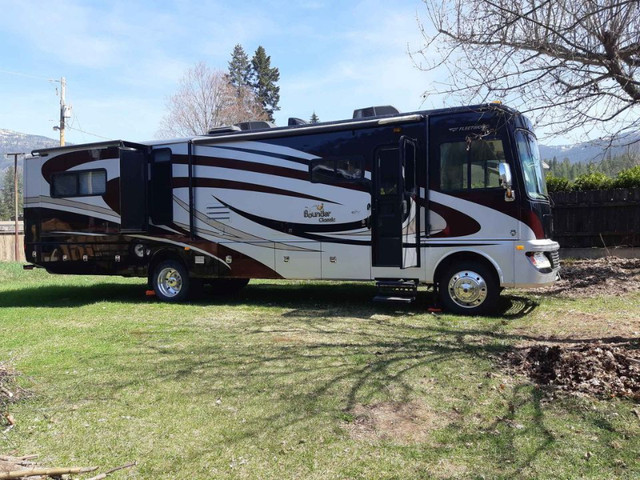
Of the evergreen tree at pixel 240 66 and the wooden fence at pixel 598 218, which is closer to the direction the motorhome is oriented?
the wooden fence

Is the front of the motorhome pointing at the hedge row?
no

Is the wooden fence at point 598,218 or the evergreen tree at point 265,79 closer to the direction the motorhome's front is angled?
the wooden fence

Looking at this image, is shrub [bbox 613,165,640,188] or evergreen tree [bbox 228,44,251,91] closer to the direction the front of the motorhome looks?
the shrub

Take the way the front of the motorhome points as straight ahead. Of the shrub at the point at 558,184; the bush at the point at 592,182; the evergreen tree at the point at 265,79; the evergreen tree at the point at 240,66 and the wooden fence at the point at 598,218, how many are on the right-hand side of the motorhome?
0

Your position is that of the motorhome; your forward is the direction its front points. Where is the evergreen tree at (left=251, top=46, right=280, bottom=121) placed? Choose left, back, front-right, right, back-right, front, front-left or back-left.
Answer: back-left

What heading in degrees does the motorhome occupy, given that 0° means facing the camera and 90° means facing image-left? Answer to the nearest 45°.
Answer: approximately 315°

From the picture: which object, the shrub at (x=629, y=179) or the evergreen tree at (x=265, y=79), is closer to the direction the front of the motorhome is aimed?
the shrub

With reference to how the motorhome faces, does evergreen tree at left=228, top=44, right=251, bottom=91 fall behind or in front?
behind

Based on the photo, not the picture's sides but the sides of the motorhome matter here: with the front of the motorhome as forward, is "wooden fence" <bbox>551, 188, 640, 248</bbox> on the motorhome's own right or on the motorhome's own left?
on the motorhome's own left

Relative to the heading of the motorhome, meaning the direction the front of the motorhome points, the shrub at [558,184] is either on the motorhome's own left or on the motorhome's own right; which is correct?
on the motorhome's own left

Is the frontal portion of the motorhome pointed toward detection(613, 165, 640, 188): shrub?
no

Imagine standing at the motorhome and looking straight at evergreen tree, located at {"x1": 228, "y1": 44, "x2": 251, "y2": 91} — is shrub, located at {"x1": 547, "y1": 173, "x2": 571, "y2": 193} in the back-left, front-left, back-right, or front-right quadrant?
front-right

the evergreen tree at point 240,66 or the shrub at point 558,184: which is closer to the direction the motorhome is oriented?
the shrub

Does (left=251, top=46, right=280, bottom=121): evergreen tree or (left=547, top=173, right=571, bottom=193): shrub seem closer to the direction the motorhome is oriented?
the shrub
